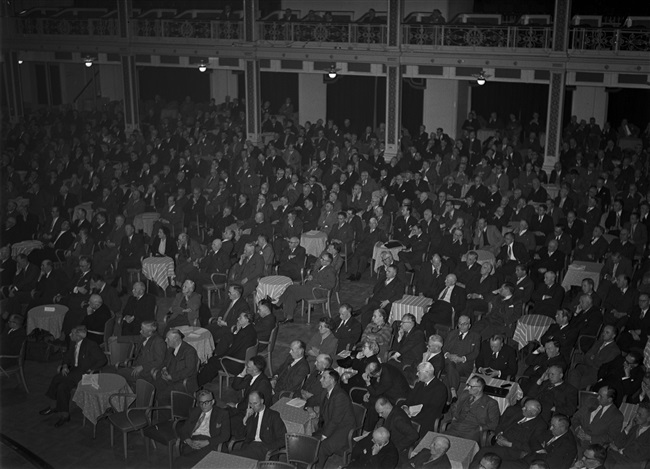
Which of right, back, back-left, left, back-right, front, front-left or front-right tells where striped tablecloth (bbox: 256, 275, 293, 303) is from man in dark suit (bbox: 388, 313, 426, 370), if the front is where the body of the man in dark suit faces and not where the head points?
right

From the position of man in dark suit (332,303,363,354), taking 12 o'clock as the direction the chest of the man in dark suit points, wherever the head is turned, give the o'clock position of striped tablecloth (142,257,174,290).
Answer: The striped tablecloth is roughly at 3 o'clock from the man in dark suit.

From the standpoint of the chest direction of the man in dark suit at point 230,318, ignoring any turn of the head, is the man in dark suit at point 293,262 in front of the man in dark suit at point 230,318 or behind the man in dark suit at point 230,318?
behind

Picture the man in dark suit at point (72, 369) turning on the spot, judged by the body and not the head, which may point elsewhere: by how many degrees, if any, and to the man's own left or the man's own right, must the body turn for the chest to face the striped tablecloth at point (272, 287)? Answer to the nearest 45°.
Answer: approximately 180°

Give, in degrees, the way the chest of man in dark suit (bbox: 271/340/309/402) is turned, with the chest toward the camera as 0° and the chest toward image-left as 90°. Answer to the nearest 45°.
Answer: approximately 45°

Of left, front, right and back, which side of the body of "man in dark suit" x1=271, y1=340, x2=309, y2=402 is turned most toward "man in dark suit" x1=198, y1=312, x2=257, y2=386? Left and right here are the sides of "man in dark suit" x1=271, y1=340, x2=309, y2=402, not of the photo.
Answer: right

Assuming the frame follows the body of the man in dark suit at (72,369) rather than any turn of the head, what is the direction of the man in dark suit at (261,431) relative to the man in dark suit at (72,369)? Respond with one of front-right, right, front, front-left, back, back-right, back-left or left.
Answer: left

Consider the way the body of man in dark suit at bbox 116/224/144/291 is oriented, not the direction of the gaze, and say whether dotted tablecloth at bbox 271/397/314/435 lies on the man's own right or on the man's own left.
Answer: on the man's own left

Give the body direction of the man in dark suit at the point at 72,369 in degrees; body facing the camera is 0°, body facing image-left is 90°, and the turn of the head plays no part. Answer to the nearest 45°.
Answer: approximately 45°

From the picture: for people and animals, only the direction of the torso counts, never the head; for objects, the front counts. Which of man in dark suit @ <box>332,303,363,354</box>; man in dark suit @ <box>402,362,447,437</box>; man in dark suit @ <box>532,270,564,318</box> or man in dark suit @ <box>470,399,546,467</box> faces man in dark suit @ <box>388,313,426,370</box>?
man in dark suit @ <box>532,270,564,318</box>

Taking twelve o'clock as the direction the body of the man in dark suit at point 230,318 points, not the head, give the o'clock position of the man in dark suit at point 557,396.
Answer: the man in dark suit at point 557,396 is roughly at 9 o'clock from the man in dark suit at point 230,318.

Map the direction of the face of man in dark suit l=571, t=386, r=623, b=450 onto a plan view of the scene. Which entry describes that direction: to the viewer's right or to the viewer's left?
to the viewer's left

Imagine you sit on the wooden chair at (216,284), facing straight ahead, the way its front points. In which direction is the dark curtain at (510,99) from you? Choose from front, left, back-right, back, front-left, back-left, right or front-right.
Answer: back

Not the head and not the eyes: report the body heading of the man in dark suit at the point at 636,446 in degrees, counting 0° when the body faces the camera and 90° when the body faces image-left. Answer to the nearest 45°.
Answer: approximately 45°
